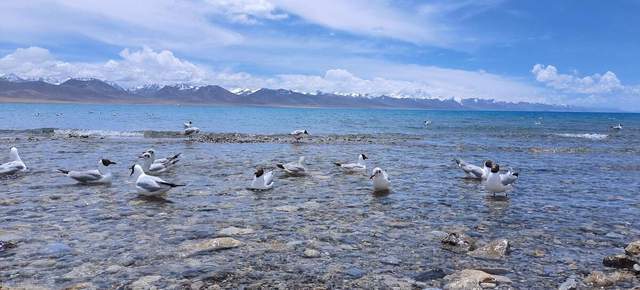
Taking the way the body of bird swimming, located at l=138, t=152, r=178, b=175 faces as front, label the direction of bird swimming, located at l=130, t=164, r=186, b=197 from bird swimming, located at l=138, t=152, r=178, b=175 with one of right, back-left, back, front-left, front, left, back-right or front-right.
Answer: left

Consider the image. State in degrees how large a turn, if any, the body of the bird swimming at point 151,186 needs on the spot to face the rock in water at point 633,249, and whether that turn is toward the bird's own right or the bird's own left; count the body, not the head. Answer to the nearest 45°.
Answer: approximately 135° to the bird's own left

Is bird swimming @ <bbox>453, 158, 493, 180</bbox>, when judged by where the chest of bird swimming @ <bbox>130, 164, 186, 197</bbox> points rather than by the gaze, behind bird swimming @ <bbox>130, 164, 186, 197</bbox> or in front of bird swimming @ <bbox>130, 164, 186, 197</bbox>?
behind

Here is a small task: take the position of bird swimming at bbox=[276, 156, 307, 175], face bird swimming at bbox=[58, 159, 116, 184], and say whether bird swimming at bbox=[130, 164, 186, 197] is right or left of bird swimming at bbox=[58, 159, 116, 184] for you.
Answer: left

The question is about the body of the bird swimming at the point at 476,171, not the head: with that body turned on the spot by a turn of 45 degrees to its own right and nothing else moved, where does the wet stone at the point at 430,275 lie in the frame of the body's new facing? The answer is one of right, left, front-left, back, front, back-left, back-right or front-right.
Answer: front-right

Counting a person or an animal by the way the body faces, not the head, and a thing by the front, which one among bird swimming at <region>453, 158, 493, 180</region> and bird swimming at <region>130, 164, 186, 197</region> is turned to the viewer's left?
bird swimming at <region>130, 164, 186, 197</region>

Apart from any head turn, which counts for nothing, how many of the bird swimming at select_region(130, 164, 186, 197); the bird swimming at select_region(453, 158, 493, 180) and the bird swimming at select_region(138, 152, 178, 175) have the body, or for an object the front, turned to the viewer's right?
1

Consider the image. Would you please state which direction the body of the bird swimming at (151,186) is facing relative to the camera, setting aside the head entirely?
to the viewer's left

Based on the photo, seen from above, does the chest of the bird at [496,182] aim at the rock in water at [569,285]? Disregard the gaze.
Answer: no

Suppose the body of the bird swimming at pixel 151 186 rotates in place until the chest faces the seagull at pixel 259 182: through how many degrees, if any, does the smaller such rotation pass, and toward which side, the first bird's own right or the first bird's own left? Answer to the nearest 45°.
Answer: approximately 180°

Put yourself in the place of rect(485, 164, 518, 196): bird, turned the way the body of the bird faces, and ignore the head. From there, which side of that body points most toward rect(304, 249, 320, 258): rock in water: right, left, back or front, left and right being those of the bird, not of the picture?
front

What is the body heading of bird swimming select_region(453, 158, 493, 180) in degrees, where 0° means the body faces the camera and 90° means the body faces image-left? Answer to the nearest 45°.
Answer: approximately 270°

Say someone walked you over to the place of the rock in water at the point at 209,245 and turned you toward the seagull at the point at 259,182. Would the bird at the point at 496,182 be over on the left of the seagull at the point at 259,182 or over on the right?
right

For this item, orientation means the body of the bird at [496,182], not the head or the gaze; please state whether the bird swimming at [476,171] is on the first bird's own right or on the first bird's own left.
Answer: on the first bird's own right

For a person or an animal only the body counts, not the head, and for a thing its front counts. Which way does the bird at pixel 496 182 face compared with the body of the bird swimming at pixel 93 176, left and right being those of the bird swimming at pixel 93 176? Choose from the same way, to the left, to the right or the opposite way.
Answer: the opposite way
